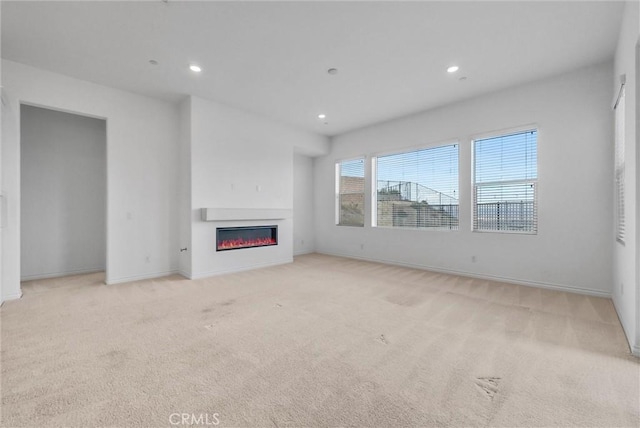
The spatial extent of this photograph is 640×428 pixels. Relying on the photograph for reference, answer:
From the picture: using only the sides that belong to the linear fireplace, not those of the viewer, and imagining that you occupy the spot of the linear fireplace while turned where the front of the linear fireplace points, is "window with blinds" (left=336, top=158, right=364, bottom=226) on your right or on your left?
on your left

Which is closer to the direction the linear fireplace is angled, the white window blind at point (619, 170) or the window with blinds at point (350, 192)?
the white window blind

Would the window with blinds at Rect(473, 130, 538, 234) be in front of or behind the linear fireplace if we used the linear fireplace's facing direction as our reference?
in front

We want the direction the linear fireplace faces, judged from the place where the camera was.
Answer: facing the viewer and to the right of the viewer
